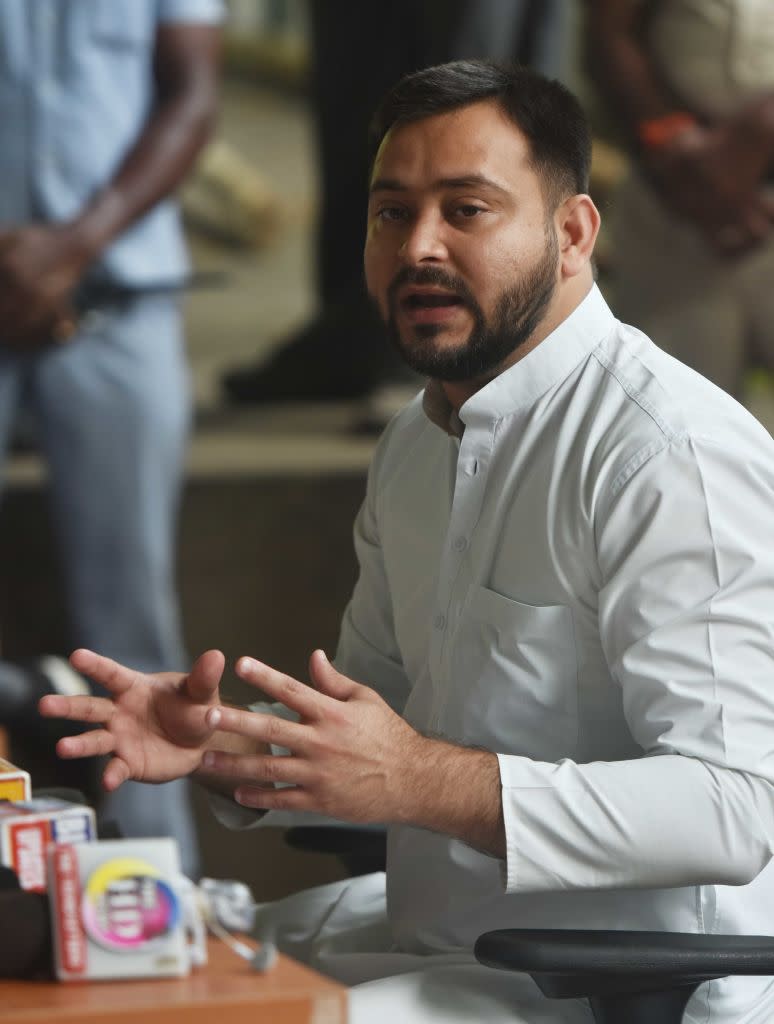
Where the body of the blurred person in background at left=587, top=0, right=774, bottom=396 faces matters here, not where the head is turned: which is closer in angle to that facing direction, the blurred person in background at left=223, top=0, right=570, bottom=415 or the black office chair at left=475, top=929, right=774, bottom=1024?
the black office chair

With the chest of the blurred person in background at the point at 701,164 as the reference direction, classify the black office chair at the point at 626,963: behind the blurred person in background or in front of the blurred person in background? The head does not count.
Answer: in front

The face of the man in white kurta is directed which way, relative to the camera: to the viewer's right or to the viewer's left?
to the viewer's left

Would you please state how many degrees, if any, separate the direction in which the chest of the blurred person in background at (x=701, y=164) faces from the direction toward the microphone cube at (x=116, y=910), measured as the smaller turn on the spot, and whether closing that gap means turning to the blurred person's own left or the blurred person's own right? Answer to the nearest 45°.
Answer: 0° — they already face it

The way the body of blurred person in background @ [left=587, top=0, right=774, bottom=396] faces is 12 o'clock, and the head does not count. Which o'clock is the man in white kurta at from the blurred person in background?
The man in white kurta is roughly at 12 o'clock from the blurred person in background.
